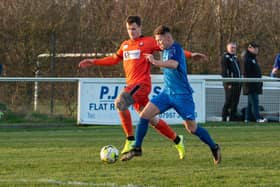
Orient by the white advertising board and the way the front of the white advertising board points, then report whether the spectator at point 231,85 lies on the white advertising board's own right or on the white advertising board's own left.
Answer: on the white advertising board's own left

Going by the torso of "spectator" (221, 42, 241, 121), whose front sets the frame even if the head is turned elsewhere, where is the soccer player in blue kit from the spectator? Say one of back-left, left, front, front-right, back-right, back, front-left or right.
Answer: front-right

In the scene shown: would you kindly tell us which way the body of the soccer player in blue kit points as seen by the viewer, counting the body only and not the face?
to the viewer's left

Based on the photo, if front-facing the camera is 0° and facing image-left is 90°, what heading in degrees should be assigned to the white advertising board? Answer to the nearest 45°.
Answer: approximately 0°

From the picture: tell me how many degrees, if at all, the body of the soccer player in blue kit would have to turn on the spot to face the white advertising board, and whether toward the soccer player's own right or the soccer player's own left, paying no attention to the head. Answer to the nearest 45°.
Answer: approximately 90° to the soccer player's own right

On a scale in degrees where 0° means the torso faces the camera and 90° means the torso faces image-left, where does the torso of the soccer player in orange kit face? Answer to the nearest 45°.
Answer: approximately 45°

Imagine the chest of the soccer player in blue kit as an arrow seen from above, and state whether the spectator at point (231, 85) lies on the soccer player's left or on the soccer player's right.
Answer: on the soccer player's right

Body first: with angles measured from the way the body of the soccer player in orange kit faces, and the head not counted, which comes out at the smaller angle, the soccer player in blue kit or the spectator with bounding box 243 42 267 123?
the soccer player in blue kit

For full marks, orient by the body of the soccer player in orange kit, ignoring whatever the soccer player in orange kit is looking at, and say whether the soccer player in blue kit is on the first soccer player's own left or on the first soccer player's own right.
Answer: on the first soccer player's own left

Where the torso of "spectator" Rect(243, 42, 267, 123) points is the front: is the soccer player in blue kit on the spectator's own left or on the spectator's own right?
on the spectator's own right

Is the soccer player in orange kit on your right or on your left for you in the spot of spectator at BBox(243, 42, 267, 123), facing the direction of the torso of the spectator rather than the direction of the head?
on your right
